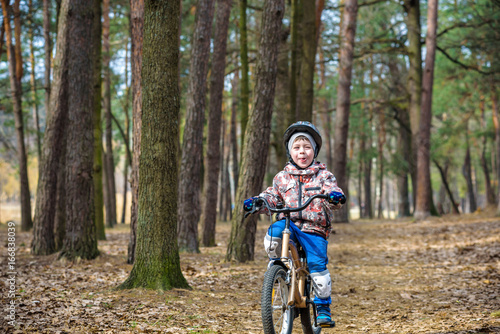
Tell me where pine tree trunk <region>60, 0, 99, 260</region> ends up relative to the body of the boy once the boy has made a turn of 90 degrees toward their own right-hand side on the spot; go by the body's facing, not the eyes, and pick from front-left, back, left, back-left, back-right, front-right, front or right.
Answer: front-right

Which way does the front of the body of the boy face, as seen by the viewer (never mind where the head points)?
toward the camera

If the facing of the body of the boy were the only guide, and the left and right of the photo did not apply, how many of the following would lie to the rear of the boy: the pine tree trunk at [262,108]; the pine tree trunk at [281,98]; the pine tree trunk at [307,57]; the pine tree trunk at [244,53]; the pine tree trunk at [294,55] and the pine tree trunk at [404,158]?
6

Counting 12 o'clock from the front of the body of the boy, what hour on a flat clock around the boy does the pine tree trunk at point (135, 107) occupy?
The pine tree trunk is roughly at 5 o'clock from the boy.

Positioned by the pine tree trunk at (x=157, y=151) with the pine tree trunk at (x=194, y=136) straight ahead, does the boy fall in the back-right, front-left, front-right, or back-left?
back-right

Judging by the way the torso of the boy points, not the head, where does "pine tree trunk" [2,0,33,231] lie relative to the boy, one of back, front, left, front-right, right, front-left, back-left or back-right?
back-right

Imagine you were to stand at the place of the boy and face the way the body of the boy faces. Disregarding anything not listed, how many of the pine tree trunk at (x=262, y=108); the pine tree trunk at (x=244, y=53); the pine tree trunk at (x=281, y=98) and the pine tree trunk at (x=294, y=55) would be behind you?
4

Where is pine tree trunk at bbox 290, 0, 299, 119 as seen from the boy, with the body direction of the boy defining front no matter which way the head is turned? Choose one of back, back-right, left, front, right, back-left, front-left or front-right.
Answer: back

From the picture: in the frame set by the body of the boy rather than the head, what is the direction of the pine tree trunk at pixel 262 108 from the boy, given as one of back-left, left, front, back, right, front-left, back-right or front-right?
back

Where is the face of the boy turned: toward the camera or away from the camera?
toward the camera

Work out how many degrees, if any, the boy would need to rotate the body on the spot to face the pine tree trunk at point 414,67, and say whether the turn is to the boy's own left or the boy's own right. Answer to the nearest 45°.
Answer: approximately 180°

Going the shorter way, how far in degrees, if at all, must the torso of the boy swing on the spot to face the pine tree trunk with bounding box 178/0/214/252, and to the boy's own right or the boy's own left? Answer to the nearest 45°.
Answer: approximately 180°
